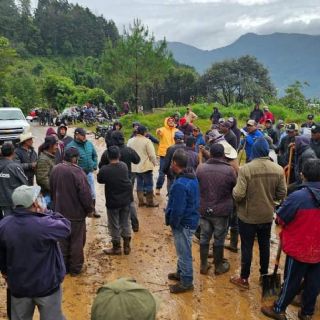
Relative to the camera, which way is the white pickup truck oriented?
toward the camera

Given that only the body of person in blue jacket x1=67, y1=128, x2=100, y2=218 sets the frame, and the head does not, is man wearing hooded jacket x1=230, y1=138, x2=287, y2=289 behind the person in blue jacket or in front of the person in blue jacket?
in front

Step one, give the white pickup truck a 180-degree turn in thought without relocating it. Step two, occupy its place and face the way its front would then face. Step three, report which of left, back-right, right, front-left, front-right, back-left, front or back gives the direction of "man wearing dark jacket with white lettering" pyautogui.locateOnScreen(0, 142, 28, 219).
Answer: back

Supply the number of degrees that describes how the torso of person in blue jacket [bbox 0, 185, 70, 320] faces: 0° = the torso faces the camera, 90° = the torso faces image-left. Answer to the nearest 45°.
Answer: approximately 225°

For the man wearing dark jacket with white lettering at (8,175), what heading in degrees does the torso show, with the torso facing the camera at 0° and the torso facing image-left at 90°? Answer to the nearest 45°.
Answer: approximately 225°

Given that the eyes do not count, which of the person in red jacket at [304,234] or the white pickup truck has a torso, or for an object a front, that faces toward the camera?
the white pickup truck

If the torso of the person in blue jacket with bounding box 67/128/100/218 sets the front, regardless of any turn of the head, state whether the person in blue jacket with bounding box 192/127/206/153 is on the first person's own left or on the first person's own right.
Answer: on the first person's own left

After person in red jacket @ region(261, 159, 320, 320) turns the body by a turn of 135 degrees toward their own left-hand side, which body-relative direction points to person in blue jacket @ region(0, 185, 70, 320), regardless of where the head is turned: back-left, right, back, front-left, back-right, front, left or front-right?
front-right

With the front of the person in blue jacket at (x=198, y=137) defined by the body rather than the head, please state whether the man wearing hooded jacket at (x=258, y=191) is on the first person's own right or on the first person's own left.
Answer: on the first person's own left

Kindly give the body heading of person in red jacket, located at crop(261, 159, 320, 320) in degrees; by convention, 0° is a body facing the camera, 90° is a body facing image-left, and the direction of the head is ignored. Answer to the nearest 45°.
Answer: approximately 135°

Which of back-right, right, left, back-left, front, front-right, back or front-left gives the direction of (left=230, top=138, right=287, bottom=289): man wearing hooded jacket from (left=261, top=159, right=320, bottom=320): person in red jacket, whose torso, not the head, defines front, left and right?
front

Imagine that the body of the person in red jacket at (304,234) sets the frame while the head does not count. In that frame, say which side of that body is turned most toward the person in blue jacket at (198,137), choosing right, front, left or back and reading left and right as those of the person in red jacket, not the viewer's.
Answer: front

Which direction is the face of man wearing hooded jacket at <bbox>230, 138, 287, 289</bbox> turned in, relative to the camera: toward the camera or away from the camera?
away from the camera

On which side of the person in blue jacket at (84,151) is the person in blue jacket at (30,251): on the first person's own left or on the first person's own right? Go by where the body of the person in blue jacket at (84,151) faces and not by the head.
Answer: on the first person's own right

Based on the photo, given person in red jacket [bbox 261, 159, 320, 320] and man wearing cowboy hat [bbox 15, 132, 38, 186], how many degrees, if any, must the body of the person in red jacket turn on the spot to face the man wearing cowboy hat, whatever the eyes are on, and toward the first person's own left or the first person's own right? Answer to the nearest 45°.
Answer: approximately 45° to the first person's own left
